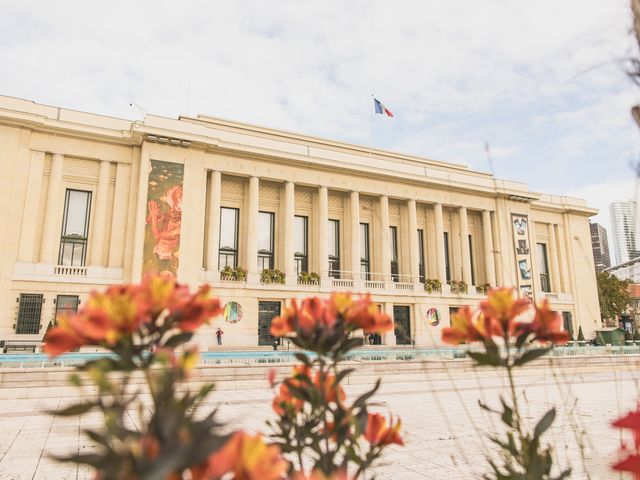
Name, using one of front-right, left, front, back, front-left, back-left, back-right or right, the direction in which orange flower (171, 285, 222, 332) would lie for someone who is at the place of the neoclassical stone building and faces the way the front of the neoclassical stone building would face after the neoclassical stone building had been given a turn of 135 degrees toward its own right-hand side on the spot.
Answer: left

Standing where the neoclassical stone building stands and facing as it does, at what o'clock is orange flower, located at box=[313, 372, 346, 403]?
The orange flower is roughly at 1 o'clock from the neoclassical stone building.

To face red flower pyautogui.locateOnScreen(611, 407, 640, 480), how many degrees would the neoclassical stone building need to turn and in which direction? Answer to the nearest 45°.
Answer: approximately 45° to its right

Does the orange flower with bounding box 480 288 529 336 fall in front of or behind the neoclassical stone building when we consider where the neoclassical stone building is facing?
in front

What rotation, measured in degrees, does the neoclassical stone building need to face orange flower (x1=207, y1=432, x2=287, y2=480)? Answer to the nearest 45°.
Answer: approximately 45° to its right

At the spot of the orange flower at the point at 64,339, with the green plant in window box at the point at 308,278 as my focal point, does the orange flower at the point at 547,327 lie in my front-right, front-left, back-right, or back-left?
front-right

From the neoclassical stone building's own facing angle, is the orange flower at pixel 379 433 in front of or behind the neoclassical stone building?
in front

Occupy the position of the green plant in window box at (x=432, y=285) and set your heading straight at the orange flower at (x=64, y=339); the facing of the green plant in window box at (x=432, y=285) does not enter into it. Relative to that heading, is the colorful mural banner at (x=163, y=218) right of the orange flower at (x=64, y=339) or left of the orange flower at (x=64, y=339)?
right

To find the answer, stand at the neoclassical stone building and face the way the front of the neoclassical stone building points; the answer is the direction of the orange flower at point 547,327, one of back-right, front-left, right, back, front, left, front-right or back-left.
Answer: front-right

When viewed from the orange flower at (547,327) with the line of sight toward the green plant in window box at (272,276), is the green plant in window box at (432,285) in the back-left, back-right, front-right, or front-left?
front-right

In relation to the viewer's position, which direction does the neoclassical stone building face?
facing the viewer and to the right of the viewer
